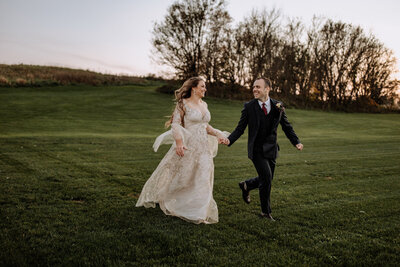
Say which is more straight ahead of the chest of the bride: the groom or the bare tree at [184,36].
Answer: the groom

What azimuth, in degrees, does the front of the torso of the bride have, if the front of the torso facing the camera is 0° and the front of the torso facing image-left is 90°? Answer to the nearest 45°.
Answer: approximately 315°

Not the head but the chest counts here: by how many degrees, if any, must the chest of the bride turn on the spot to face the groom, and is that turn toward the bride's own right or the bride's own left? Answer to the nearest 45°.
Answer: approximately 45° to the bride's own left
